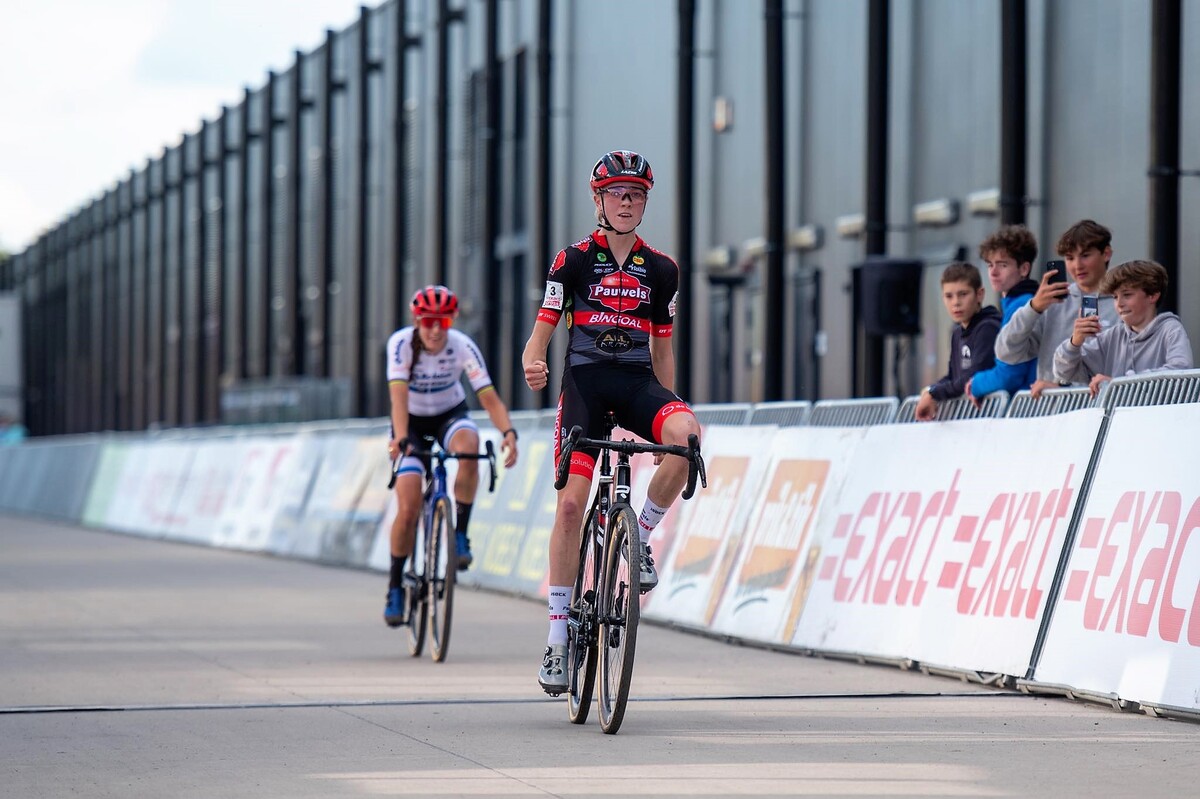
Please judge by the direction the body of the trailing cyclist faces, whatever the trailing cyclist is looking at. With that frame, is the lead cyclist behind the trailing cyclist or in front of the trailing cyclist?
in front

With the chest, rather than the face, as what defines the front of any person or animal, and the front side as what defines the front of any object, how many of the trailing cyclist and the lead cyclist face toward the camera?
2

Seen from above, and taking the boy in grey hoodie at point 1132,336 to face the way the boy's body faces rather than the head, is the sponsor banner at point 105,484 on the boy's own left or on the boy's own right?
on the boy's own right

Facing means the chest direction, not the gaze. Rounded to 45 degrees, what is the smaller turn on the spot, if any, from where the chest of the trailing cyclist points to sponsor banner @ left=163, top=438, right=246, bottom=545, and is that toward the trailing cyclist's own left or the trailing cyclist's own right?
approximately 180°

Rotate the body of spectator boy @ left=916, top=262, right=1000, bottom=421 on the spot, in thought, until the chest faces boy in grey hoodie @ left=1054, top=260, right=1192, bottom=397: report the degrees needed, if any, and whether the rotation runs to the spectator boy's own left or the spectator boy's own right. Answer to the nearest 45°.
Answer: approximately 90° to the spectator boy's own left

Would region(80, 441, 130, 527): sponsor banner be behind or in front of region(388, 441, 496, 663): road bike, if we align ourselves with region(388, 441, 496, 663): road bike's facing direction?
behind

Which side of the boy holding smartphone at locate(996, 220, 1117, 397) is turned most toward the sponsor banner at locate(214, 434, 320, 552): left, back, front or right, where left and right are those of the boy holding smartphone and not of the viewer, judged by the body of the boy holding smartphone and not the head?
right

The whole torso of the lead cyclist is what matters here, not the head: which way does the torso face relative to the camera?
toward the camera

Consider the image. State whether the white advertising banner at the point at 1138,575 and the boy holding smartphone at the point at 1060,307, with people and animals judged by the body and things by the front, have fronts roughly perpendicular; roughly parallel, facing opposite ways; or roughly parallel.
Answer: roughly parallel

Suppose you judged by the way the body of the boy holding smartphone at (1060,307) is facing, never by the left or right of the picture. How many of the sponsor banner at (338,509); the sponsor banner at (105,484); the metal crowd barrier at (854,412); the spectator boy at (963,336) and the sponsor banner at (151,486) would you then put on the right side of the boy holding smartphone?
5

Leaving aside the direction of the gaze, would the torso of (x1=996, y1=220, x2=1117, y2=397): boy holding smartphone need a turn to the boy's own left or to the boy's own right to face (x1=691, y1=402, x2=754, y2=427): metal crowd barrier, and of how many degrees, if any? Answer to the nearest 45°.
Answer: approximately 90° to the boy's own right

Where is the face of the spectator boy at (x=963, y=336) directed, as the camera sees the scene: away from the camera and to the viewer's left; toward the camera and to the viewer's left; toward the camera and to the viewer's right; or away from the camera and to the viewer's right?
toward the camera and to the viewer's left

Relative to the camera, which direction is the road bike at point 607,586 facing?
toward the camera

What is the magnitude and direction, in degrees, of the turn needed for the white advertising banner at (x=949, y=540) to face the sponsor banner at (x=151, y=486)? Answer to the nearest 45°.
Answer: approximately 90° to its right

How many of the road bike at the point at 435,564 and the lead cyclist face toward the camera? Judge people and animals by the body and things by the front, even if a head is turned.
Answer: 2

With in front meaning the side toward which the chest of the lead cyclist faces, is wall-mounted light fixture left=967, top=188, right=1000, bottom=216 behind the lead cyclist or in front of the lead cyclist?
behind
